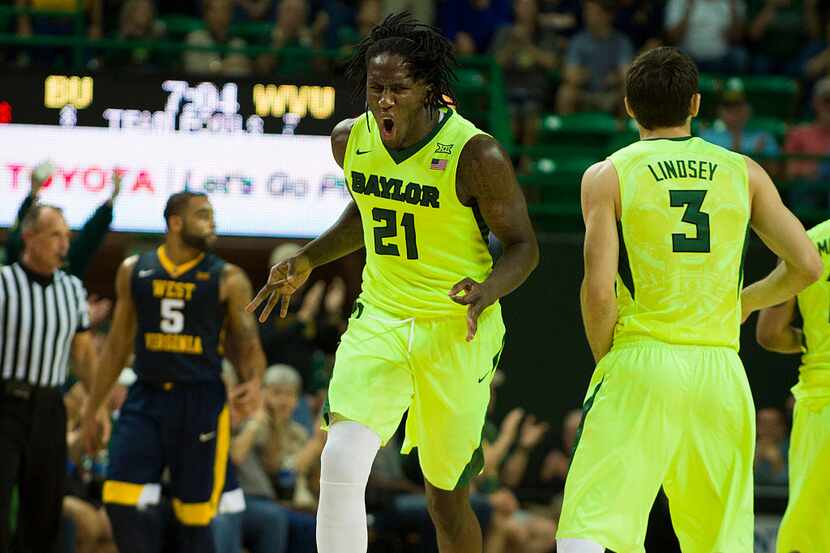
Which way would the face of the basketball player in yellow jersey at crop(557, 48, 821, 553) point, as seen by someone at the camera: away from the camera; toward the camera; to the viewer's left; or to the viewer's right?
away from the camera

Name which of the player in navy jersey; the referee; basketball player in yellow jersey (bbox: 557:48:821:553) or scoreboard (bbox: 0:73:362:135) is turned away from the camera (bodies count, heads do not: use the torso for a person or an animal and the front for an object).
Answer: the basketball player in yellow jersey

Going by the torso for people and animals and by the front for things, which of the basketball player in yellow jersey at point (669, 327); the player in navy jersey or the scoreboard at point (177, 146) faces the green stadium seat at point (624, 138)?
the basketball player in yellow jersey

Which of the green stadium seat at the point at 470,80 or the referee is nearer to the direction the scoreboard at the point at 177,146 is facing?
the referee

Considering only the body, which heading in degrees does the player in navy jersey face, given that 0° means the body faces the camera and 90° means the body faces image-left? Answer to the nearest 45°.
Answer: approximately 0°

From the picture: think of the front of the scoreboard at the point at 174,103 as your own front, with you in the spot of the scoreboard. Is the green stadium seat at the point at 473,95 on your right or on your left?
on your left

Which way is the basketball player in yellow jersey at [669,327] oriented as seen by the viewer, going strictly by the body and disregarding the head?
away from the camera

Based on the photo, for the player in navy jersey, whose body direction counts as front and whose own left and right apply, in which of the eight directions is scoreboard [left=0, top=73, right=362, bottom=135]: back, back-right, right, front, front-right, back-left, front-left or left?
back

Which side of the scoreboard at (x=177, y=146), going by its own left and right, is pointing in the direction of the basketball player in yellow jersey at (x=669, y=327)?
front

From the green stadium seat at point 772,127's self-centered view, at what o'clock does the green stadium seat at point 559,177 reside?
the green stadium seat at point 559,177 is roughly at 2 o'clock from the green stadium seat at point 772,127.

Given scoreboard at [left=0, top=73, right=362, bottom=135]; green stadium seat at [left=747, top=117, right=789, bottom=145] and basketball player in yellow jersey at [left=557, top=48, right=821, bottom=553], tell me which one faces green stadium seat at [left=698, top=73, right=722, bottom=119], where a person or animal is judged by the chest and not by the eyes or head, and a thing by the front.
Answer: the basketball player in yellow jersey
